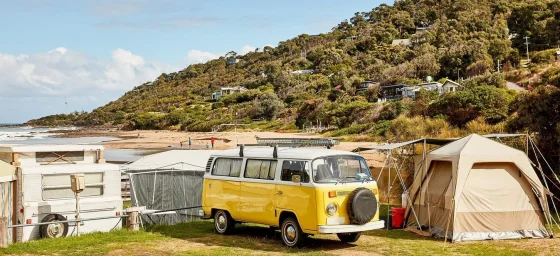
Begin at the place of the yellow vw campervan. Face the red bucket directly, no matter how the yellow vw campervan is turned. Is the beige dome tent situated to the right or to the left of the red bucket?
right

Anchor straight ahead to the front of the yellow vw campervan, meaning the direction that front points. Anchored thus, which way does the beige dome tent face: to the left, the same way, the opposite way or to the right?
to the right

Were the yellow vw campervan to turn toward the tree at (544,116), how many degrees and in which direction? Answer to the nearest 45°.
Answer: approximately 90° to its left

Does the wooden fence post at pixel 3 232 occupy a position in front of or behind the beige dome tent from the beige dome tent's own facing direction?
in front

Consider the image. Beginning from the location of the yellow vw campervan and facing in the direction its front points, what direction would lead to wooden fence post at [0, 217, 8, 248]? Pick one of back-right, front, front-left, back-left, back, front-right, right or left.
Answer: back-right

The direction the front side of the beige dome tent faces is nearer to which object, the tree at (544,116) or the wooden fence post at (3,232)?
the wooden fence post

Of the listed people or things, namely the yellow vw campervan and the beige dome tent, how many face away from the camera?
0

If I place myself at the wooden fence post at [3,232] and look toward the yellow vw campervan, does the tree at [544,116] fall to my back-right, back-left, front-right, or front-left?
front-left

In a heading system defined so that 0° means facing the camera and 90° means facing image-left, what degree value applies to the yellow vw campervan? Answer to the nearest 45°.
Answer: approximately 315°

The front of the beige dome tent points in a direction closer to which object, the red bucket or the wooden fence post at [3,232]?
the wooden fence post

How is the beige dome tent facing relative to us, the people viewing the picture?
facing the viewer and to the left of the viewer

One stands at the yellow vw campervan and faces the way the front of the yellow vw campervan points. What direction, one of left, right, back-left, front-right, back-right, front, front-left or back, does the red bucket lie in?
left

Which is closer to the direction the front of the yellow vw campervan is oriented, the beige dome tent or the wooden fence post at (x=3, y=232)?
the beige dome tent
